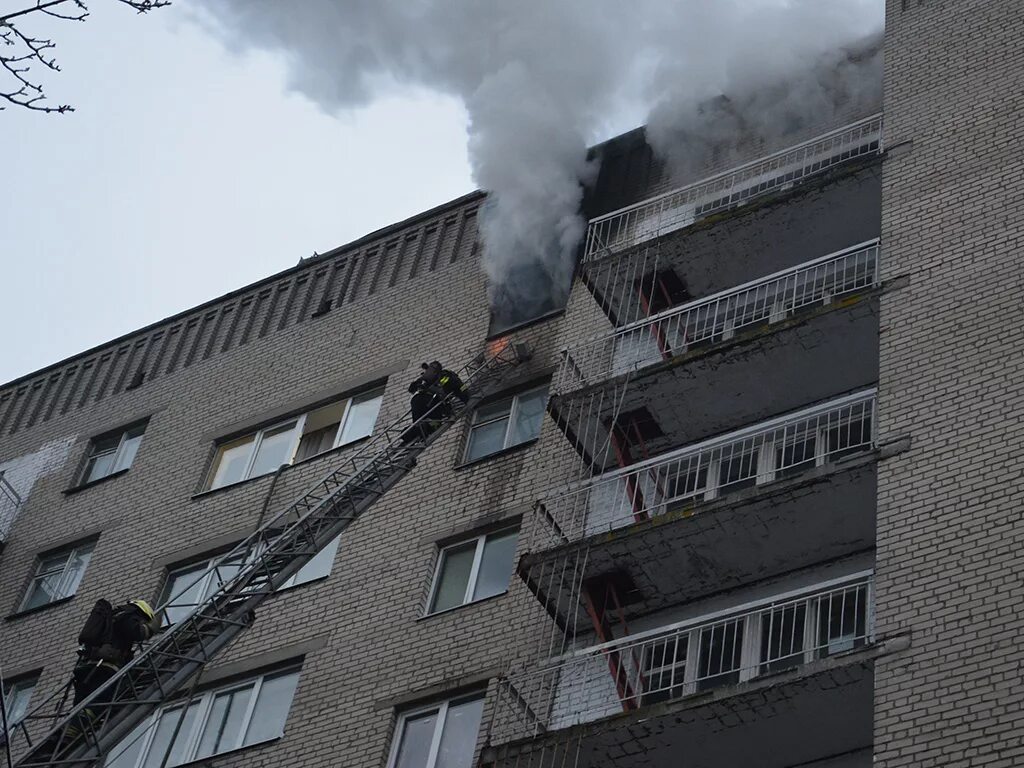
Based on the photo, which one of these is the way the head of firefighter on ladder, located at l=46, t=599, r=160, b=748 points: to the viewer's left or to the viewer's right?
to the viewer's right

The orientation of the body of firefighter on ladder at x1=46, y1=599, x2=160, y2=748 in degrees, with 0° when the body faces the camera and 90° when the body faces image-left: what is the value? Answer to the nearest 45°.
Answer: approximately 225°
